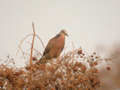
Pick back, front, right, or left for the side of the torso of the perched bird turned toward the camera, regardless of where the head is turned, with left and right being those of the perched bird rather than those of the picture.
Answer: right
